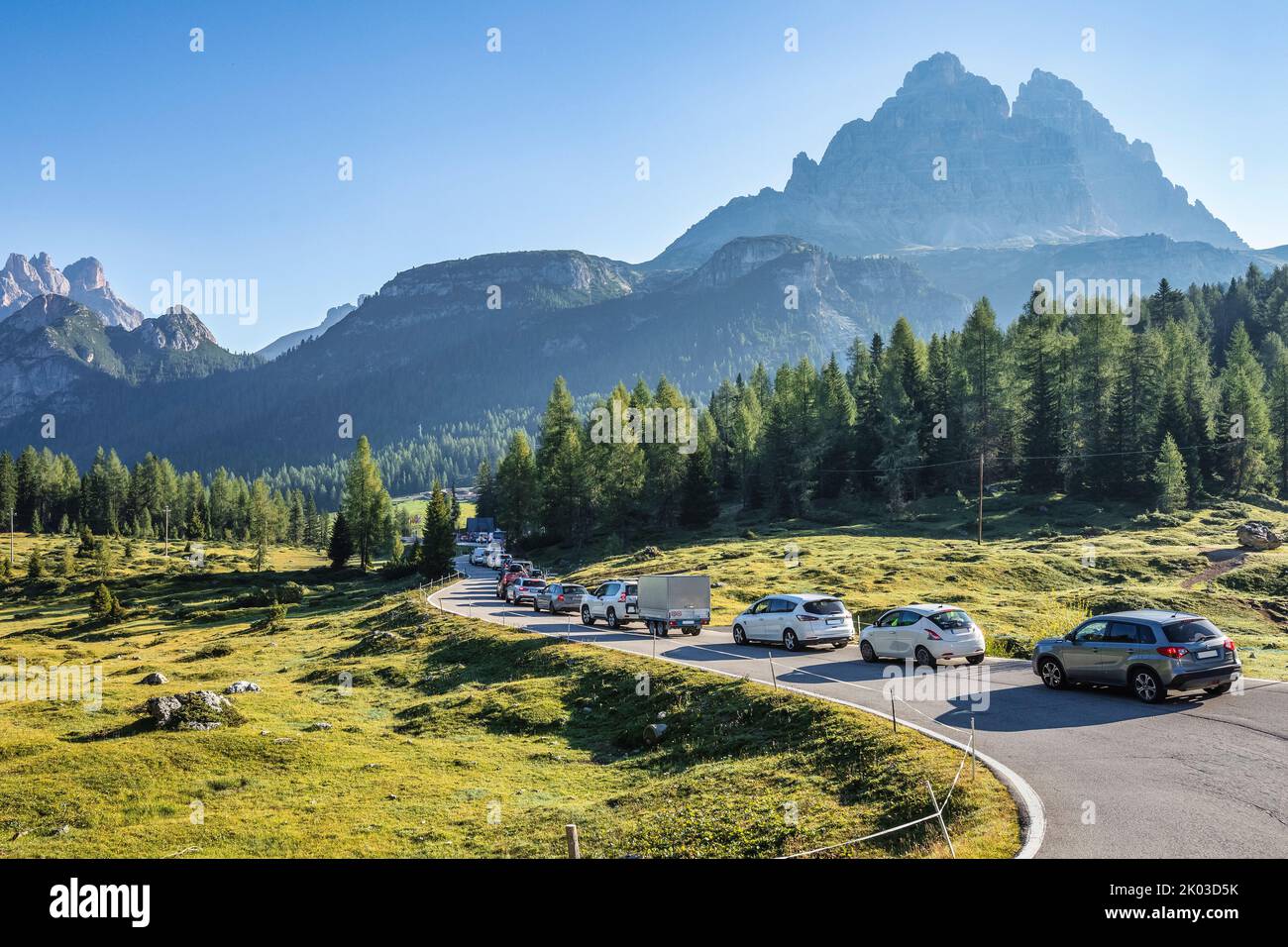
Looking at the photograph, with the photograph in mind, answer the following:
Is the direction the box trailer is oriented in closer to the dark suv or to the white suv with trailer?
the white suv with trailer

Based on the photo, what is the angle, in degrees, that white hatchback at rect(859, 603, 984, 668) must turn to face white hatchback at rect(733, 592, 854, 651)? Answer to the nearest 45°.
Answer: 0° — it already faces it

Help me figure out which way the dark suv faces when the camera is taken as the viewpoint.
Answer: facing away from the viewer and to the left of the viewer

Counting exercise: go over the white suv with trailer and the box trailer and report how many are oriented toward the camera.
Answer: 0

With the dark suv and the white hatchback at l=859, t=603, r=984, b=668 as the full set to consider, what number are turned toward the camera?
0

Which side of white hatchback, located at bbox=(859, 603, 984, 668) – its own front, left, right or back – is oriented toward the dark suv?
back

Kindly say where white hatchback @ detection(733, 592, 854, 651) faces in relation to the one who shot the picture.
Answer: facing away from the viewer and to the left of the viewer

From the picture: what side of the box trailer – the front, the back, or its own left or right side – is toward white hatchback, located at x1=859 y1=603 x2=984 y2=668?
back

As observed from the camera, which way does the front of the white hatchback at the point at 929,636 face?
facing away from the viewer and to the left of the viewer

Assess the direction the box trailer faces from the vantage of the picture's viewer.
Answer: facing away from the viewer and to the left of the viewer

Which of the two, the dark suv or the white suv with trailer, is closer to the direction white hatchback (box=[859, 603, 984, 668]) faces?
the white suv with trailer

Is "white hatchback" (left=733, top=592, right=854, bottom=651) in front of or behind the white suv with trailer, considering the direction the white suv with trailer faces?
behind
